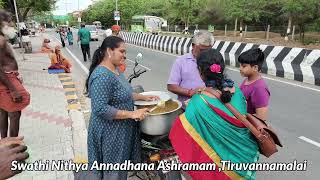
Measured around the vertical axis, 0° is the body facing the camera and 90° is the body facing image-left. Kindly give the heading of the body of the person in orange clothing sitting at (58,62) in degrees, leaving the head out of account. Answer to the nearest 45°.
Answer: approximately 315°

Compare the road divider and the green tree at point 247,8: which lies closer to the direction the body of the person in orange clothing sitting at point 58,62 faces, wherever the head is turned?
the road divider

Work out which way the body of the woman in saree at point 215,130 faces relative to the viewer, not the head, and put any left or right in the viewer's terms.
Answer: facing away from the viewer and to the left of the viewer

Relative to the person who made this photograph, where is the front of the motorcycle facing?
facing away from the viewer and to the left of the viewer

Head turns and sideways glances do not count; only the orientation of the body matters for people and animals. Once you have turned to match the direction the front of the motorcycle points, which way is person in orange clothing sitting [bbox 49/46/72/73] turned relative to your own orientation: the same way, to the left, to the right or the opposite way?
the opposite way

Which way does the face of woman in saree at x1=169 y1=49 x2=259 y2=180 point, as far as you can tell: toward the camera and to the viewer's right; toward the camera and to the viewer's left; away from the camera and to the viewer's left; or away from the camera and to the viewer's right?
away from the camera and to the viewer's left

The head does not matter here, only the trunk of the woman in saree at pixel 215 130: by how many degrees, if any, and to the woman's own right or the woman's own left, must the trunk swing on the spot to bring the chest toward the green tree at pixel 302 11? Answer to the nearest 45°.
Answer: approximately 45° to the woman's own right
